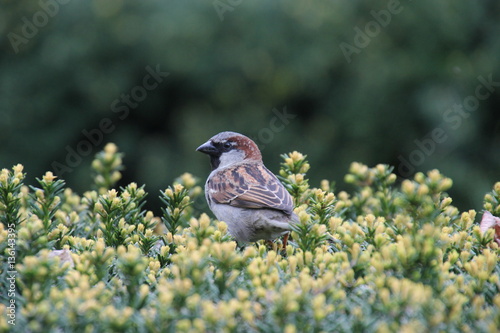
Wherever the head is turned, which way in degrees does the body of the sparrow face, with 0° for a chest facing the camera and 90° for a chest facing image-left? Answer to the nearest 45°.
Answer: approximately 90°
